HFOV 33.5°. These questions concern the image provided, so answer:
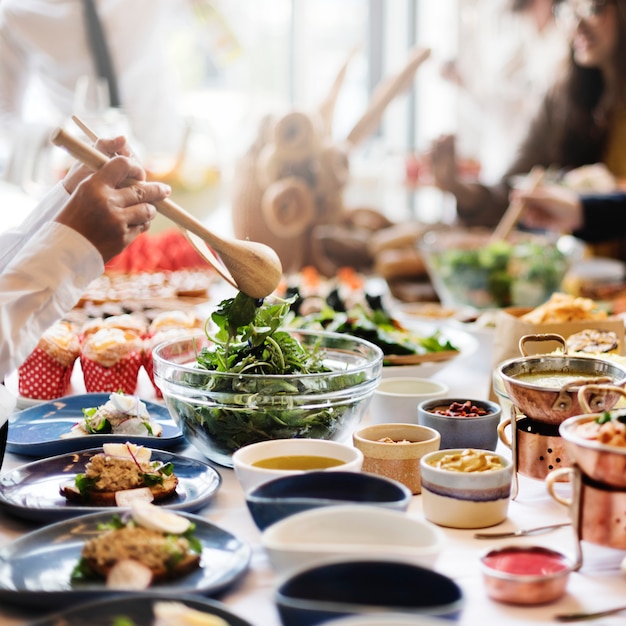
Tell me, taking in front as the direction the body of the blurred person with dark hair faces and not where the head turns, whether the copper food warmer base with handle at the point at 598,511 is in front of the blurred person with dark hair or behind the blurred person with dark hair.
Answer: in front

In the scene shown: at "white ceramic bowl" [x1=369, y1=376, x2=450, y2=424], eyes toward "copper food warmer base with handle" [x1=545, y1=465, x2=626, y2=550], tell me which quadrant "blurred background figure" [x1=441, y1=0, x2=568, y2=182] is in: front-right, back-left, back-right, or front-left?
back-left

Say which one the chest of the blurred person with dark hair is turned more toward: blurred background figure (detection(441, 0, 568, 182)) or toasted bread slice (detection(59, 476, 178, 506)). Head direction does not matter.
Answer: the toasted bread slice

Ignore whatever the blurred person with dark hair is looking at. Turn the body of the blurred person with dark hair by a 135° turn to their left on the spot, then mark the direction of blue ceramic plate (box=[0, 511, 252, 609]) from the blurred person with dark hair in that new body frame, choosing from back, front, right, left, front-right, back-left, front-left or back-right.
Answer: right

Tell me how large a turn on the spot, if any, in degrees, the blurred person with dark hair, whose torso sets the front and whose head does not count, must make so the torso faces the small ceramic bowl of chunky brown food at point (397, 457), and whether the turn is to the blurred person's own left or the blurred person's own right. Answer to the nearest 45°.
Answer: approximately 45° to the blurred person's own left

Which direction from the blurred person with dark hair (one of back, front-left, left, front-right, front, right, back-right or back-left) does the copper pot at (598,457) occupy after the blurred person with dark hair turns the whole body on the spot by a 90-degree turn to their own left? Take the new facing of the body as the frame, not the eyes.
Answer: front-right

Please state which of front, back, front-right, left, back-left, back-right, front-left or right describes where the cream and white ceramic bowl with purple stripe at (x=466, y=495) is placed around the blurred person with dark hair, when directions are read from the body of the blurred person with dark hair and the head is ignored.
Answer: front-left

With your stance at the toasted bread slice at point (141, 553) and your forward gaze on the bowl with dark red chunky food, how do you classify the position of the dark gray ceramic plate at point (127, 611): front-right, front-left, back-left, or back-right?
back-right

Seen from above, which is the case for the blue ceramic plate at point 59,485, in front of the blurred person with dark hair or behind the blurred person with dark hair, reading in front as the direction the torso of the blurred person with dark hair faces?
in front

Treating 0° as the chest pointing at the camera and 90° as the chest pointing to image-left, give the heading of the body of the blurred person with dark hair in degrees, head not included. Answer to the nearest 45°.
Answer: approximately 45°
